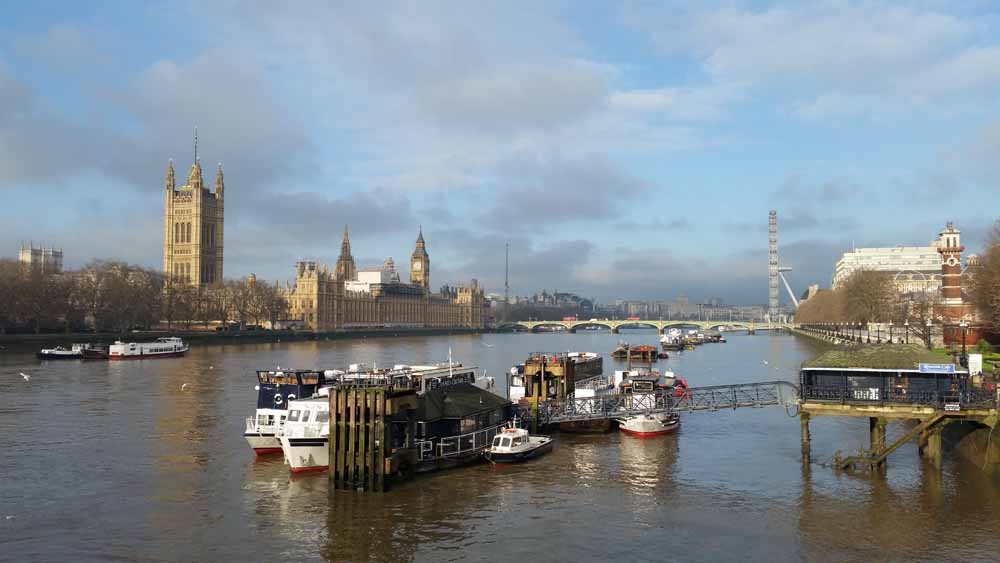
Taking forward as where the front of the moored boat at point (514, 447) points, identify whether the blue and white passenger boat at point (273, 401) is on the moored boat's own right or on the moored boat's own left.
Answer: on the moored boat's own right

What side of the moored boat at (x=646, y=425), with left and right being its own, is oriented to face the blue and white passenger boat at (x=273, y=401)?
right

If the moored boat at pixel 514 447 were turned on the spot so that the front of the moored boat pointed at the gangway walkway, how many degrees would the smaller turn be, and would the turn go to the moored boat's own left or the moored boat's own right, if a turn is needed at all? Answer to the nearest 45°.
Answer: approximately 180°

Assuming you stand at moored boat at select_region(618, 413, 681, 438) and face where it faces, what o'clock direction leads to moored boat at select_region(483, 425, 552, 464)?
moored boat at select_region(483, 425, 552, 464) is roughly at 1 o'clock from moored boat at select_region(618, 413, 681, 438).

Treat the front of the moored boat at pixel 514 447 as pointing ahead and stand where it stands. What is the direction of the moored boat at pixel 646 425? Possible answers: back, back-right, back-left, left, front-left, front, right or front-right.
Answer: back

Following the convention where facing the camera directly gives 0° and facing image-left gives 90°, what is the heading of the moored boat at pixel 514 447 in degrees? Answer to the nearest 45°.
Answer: approximately 45°

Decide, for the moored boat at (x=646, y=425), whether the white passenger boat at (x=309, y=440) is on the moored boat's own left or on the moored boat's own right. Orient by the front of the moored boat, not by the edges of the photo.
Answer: on the moored boat's own right

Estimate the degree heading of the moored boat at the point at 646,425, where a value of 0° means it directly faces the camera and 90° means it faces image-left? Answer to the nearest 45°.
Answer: approximately 0°
